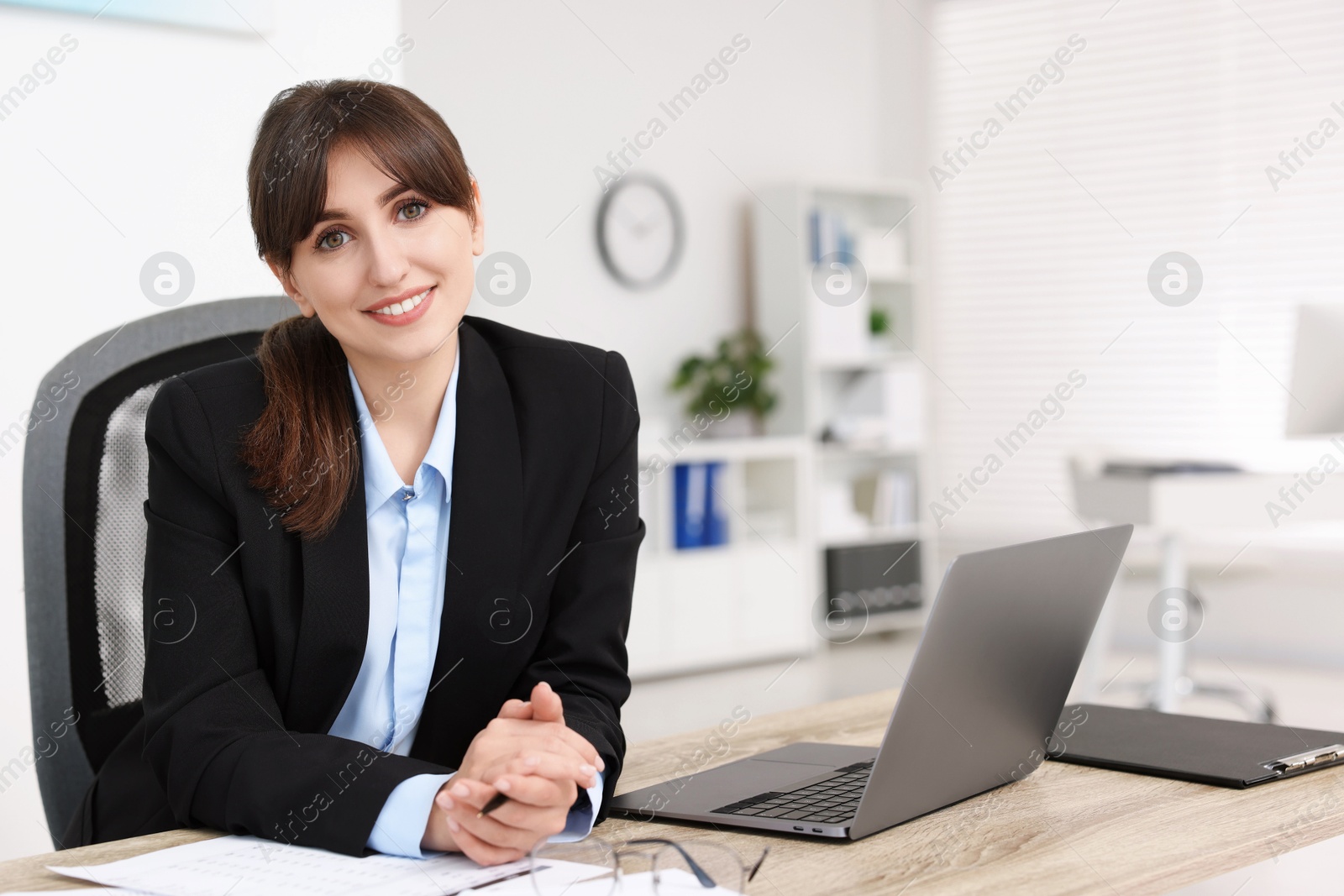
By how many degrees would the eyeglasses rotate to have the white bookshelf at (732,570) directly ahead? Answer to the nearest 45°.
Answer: approximately 180°

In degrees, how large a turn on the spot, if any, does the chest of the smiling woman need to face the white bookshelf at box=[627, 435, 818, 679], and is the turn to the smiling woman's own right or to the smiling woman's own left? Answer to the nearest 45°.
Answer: approximately 180°

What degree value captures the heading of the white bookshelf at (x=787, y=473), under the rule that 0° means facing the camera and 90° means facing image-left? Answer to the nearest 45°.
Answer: approximately 315°

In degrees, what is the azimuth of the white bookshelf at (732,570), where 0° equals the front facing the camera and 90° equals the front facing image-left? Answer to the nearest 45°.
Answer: approximately 315°

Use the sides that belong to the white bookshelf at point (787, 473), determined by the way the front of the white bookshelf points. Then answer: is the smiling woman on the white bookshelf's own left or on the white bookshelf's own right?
on the white bookshelf's own right
